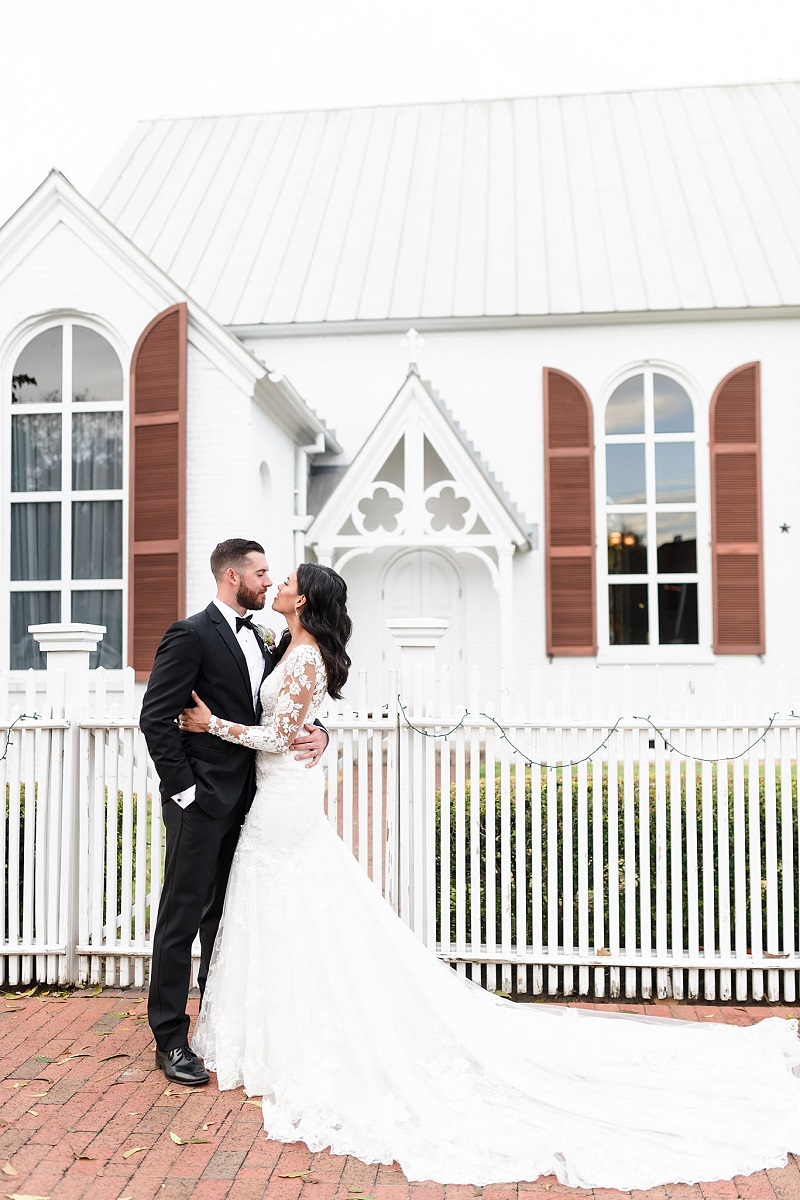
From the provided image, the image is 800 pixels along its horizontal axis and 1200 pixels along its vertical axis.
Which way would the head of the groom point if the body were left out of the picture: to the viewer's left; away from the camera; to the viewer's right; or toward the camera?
to the viewer's right

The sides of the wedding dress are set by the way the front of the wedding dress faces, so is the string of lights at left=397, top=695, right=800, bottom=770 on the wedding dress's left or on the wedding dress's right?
on the wedding dress's right

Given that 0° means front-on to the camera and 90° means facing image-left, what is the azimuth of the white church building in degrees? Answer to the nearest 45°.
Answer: approximately 0°

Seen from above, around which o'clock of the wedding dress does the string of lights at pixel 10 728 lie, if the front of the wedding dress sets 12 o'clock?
The string of lights is roughly at 1 o'clock from the wedding dress.

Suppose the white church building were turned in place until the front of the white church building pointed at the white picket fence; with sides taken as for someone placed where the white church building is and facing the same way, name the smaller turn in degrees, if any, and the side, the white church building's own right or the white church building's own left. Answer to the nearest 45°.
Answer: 0° — it already faces it

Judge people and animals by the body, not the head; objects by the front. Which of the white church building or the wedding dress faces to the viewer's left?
the wedding dress

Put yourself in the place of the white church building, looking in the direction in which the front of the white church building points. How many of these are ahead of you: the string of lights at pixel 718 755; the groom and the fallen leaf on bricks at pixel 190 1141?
3

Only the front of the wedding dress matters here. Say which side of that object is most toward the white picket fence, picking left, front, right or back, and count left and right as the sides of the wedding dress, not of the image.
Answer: right

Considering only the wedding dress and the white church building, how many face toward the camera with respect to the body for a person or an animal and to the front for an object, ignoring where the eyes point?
1

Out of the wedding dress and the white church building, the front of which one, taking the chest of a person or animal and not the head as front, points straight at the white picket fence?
the white church building

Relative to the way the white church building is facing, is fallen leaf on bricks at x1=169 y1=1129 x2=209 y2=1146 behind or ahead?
ahead

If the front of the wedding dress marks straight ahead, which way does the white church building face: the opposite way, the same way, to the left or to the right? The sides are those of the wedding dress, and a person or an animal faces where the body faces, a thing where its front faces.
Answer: to the left
